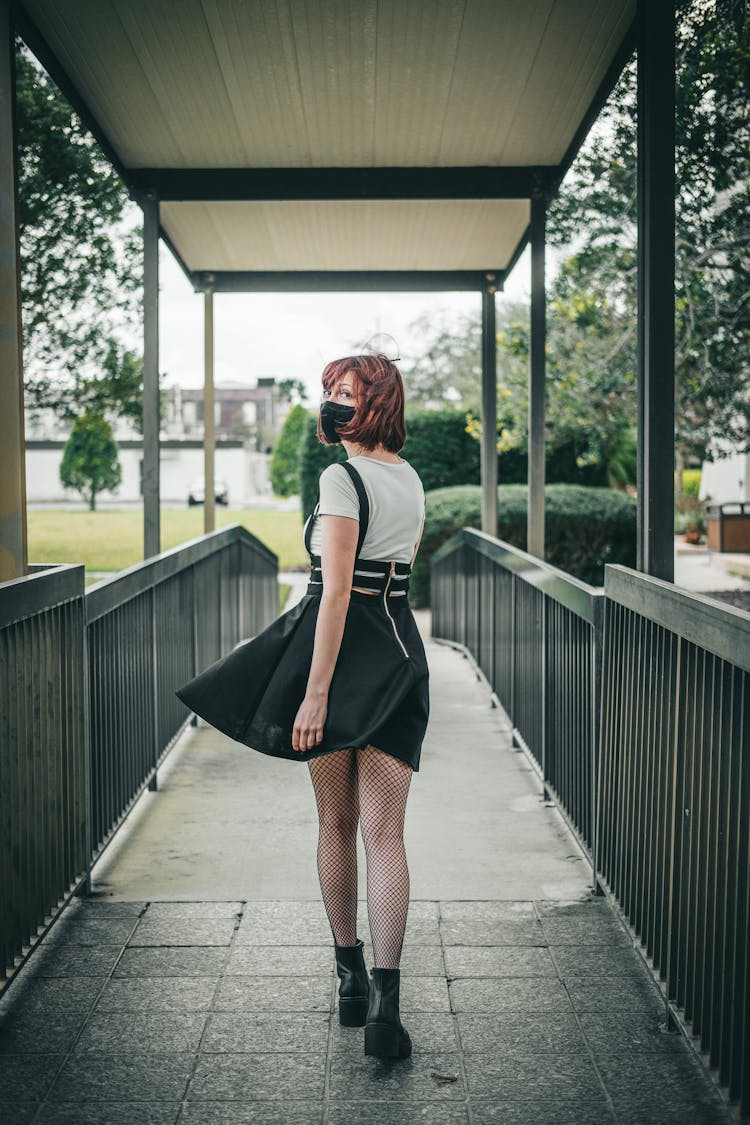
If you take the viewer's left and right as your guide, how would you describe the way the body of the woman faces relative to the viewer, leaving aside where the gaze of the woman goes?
facing away from the viewer and to the left of the viewer

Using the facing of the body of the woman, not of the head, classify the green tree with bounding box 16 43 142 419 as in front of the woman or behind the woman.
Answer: in front

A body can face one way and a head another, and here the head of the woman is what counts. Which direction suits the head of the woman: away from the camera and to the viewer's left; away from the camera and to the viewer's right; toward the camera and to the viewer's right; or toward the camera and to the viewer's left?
toward the camera and to the viewer's left

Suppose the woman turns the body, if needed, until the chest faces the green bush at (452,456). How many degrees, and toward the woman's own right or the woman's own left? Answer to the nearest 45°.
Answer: approximately 45° to the woman's own right

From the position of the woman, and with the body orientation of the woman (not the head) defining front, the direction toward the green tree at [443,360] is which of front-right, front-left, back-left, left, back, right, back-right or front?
front-right

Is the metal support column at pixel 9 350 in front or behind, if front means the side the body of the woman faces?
in front

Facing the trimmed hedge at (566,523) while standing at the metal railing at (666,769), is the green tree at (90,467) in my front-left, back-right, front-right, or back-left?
front-left

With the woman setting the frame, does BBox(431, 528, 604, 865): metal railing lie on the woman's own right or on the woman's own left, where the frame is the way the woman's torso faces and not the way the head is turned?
on the woman's own right
